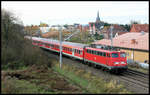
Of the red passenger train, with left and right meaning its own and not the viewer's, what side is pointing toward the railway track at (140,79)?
front

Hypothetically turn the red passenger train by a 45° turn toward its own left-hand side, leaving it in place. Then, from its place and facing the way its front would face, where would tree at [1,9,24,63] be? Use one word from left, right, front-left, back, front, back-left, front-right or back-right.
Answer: back

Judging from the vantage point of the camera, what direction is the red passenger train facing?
facing the viewer and to the right of the viewer
